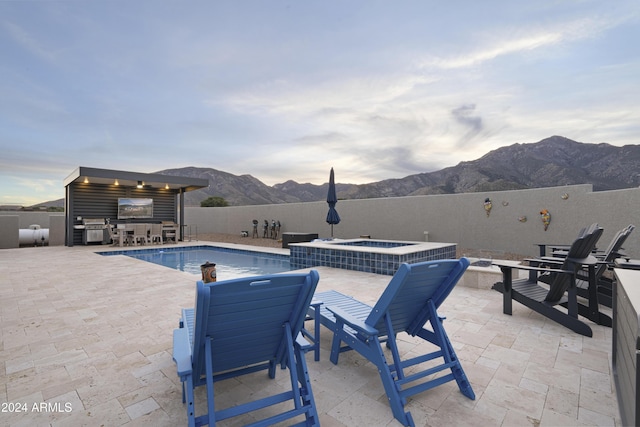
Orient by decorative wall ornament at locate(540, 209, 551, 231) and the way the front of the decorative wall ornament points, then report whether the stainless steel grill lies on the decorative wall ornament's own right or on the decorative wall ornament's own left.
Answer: on the decorative wall ornament's own right

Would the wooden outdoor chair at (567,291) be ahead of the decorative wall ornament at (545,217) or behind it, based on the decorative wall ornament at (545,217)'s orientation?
ahead

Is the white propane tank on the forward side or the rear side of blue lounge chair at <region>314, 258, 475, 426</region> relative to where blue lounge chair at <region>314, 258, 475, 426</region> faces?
on the forward side

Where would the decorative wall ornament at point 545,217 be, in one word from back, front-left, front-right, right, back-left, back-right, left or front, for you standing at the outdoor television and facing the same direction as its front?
front-left

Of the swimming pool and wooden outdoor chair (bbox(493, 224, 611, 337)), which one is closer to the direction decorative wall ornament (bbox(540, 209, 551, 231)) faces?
the wooden outdoor chair

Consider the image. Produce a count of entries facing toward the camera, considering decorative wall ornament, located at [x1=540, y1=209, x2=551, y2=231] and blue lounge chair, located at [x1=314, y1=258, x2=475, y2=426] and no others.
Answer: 1

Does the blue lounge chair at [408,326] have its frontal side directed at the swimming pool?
yes

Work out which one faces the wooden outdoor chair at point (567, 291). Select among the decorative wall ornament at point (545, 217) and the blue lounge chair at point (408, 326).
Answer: the decorative wall ornament

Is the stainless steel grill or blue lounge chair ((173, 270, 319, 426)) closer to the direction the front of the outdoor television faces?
the blue lounge chair

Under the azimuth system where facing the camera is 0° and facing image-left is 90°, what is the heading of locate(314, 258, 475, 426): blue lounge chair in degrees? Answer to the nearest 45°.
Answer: approximately 135°

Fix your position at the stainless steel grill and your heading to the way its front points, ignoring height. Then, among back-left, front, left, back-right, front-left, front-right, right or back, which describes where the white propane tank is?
back-right

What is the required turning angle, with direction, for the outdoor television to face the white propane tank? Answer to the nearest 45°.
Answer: approximately 90° to its right

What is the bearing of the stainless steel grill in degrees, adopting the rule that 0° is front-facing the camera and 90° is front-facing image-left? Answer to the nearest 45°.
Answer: approximately 0°

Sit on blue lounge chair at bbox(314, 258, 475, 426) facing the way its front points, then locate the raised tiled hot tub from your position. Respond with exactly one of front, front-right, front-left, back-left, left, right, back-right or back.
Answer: front-right

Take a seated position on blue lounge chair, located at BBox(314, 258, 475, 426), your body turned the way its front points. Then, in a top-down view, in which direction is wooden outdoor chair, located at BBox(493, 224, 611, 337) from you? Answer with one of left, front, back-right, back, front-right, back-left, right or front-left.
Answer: right
